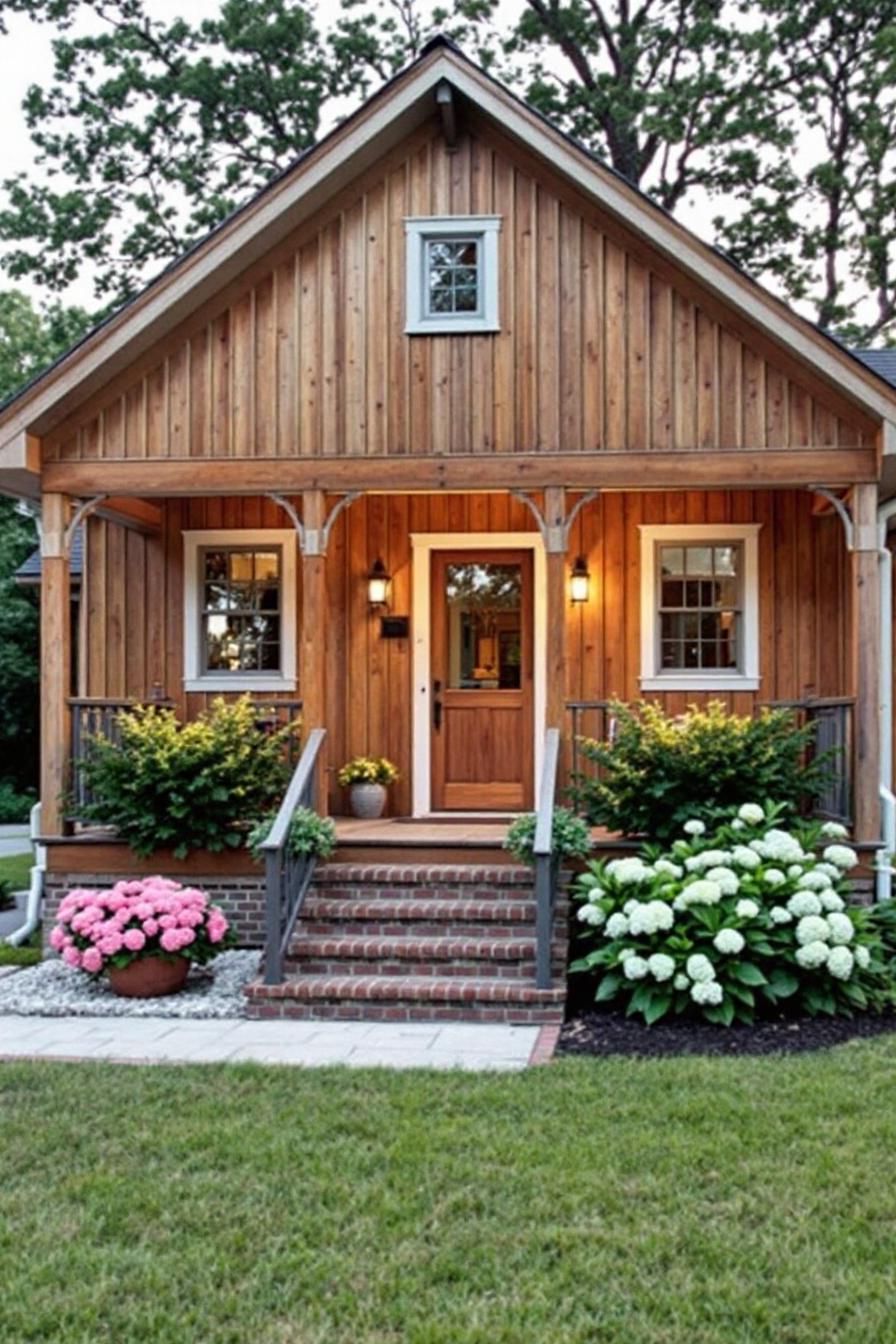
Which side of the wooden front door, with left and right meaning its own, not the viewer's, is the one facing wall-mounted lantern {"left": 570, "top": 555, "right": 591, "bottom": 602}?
left

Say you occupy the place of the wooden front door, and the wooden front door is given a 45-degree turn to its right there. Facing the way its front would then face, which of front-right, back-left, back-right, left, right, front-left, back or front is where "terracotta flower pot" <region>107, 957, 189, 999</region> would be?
front

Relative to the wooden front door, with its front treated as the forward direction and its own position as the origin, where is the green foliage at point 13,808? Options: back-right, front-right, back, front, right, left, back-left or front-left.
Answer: back-right

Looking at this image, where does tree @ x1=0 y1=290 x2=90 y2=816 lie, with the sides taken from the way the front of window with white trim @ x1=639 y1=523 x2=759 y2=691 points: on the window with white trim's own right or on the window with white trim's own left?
on the window with white trim's own right

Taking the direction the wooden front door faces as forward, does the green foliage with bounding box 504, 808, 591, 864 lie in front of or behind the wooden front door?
in front

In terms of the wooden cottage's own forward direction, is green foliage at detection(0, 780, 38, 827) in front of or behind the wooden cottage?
behind

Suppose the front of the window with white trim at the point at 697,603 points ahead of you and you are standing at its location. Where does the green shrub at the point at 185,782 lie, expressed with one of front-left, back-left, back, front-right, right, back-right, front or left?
front-right

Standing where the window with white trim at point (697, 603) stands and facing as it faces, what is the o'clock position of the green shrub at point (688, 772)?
The green shrub is roughly at 12 o'clock from the window with white trim.

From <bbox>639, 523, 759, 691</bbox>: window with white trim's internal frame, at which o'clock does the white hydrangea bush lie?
The white hydrangea bush is roughly at 12 o'clock from the window with white trim.

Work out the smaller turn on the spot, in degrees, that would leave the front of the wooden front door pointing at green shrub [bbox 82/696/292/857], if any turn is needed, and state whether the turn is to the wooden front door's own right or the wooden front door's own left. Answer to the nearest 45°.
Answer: approximately 45° to the wooden front door's own right

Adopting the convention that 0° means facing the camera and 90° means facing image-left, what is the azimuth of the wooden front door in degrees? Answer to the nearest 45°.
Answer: approximately 0°

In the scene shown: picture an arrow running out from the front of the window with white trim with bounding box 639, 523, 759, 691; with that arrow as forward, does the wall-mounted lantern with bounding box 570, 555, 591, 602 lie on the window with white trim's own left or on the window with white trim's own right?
on the window with white trim's own right

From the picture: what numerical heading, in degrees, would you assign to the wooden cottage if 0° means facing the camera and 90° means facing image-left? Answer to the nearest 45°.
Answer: approximately 0°
